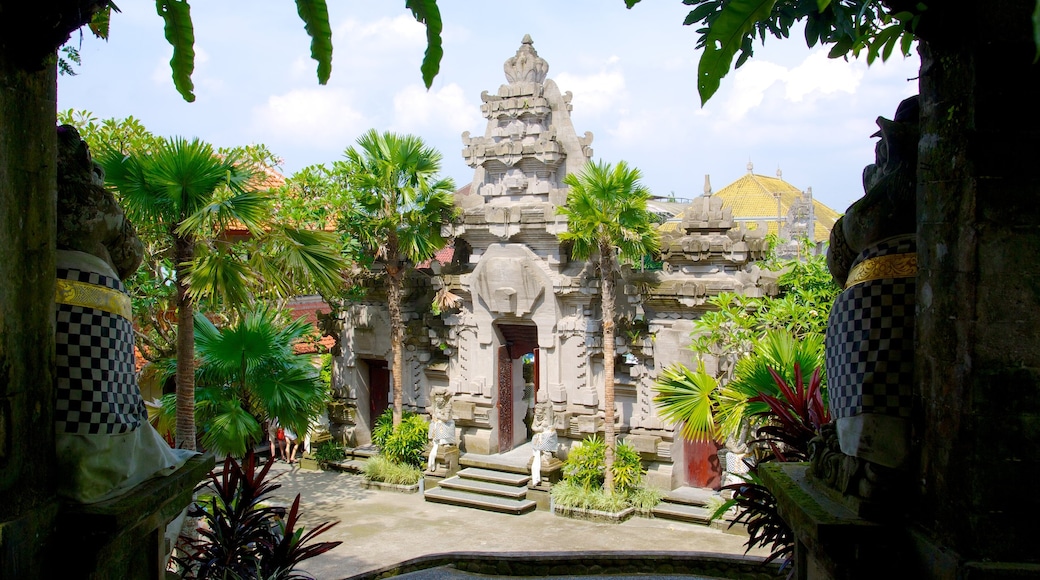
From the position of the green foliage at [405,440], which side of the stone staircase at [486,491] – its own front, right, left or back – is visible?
right

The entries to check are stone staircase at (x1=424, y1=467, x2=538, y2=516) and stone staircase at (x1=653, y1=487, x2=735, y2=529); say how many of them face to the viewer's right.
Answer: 0

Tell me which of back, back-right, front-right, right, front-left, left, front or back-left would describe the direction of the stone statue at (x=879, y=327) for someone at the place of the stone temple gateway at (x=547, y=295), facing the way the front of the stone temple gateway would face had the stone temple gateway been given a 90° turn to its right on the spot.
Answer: back-left

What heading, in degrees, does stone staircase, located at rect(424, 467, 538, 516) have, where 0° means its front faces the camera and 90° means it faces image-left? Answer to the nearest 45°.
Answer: approximately 45°

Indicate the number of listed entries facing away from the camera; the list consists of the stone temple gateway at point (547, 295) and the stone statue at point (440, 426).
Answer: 0

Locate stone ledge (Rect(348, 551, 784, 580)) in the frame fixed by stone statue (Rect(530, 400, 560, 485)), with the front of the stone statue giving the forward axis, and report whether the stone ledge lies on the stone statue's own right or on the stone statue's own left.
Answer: on the stone statue's own left

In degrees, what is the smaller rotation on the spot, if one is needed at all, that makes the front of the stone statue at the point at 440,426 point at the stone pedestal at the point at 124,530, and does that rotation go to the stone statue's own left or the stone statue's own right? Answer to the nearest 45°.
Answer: approximately 45° to the stone statue's own left

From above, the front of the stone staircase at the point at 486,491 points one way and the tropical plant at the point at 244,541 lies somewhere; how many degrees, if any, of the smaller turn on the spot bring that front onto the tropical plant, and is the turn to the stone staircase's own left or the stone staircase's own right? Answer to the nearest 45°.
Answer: approximately 45° to the stone staircase's own left

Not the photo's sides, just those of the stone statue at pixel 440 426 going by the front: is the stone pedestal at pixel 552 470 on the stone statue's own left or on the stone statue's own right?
on the stone statue's own left

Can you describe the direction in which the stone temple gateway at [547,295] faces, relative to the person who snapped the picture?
facing the viewer and to the left of the viewer

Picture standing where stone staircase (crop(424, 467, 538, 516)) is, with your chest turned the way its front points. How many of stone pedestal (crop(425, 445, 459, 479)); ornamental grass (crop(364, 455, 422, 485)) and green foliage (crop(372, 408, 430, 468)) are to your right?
3
